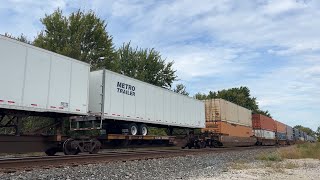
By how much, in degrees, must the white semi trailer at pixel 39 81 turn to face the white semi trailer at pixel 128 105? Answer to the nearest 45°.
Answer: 0° — it already faces it

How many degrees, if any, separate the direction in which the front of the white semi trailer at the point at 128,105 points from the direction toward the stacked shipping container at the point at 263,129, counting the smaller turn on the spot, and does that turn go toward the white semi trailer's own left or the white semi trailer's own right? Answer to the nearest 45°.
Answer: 0° — it already faces it

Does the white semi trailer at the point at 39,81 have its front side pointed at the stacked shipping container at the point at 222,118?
yes

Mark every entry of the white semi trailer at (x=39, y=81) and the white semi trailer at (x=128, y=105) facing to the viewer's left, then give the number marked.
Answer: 0

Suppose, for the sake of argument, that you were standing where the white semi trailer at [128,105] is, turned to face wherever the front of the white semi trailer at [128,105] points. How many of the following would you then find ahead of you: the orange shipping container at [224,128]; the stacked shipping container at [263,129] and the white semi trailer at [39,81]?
2

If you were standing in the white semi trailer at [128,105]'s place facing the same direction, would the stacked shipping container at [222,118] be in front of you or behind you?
in front

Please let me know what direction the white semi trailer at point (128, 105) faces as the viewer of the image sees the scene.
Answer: facing away from the viewer and to the right of the viewer

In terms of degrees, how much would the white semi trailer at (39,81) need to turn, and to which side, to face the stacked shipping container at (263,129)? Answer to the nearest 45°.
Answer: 0° — it already faces it

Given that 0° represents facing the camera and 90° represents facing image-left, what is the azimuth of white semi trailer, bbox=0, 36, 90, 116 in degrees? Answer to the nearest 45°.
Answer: approximately 225°

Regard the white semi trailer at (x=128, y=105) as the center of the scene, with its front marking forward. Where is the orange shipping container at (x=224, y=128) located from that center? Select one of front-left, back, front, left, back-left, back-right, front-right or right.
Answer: front

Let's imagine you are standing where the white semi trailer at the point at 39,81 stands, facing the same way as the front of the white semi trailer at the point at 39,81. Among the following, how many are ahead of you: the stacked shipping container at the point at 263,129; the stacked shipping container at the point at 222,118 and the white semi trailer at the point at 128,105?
3

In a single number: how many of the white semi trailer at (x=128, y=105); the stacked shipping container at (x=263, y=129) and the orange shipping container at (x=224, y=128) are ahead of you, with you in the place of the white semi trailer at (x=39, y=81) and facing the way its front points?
3

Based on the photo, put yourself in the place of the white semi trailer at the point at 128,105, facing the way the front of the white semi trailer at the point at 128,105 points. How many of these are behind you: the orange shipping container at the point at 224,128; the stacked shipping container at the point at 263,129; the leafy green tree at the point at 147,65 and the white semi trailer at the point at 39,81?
1
